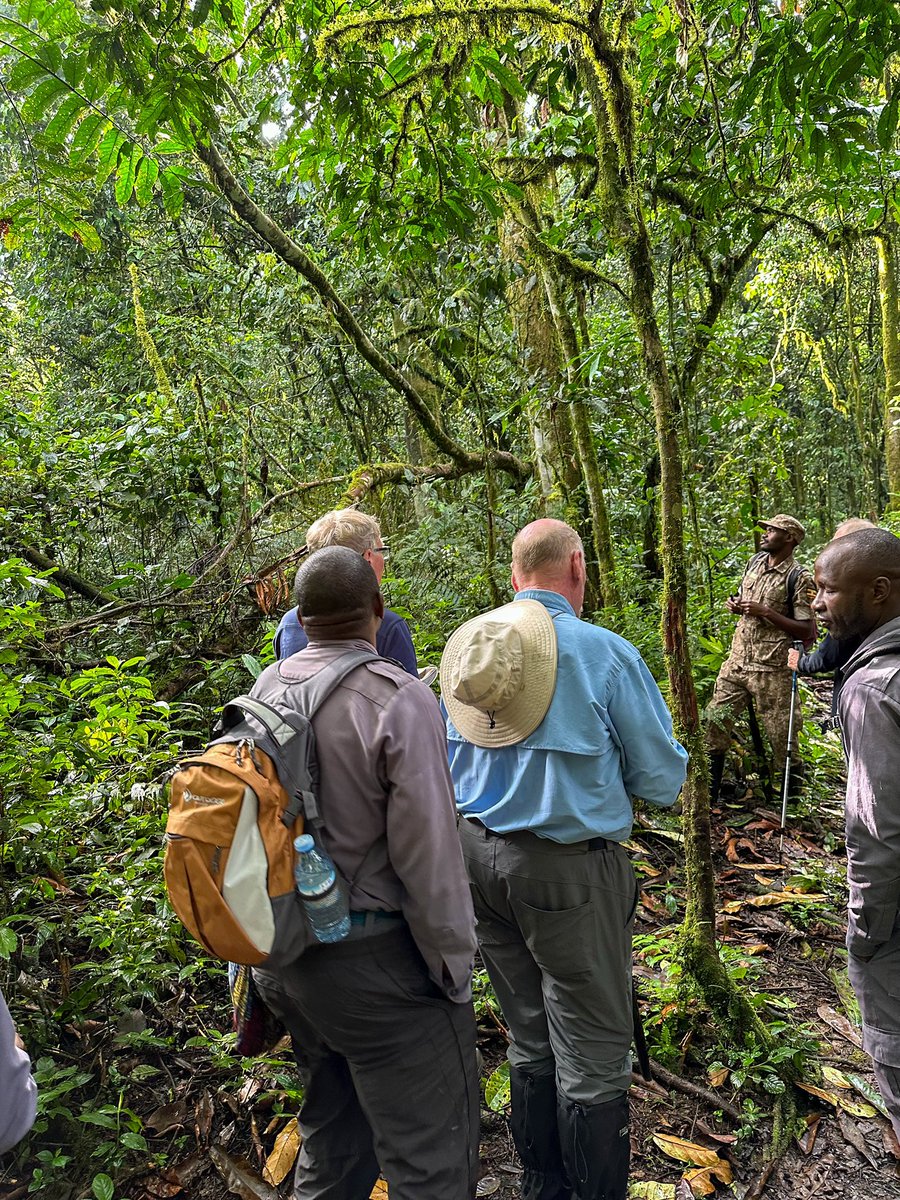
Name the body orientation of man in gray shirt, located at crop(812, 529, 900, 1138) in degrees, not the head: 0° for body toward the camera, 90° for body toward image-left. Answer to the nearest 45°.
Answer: approximately 90°

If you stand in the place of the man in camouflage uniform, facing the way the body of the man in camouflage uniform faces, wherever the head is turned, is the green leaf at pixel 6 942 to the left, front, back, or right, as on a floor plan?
front

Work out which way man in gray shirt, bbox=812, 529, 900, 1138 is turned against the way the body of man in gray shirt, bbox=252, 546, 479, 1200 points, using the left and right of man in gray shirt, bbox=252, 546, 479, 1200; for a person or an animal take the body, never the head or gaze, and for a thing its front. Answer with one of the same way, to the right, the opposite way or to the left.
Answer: to the left

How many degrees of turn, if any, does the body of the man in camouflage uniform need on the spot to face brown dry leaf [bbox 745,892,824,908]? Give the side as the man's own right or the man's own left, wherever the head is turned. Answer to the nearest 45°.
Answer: approximately 45° to the man's own left

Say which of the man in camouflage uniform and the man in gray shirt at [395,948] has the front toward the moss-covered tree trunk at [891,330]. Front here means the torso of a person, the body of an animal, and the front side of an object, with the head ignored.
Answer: the man in gray shirt

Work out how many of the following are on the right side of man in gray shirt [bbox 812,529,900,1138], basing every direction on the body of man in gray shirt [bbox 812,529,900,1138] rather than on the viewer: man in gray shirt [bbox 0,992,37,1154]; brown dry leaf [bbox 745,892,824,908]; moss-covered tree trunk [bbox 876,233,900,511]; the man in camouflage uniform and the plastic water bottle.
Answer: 3

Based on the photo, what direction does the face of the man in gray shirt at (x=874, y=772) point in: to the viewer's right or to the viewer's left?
to the viewer's left

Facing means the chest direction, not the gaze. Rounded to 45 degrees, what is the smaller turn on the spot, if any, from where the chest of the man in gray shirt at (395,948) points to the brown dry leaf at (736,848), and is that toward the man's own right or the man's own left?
0° — they already face it

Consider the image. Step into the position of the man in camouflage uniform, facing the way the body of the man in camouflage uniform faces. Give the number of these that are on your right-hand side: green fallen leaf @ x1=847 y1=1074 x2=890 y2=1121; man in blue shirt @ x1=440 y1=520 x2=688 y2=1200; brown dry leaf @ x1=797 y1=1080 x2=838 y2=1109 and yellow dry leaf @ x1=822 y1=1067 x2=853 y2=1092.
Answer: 0

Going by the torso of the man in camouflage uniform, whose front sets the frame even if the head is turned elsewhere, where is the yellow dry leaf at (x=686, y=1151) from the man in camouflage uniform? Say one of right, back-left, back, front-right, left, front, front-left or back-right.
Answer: front-left

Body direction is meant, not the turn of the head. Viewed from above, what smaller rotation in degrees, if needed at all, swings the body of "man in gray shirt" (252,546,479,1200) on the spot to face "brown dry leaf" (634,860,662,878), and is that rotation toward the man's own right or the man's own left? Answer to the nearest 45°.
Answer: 0° — they already face it

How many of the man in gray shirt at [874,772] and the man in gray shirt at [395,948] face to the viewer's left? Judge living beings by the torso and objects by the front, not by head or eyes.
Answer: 1

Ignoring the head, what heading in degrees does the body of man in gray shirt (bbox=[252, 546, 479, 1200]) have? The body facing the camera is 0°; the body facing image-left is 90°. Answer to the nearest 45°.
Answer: approximately 225°
